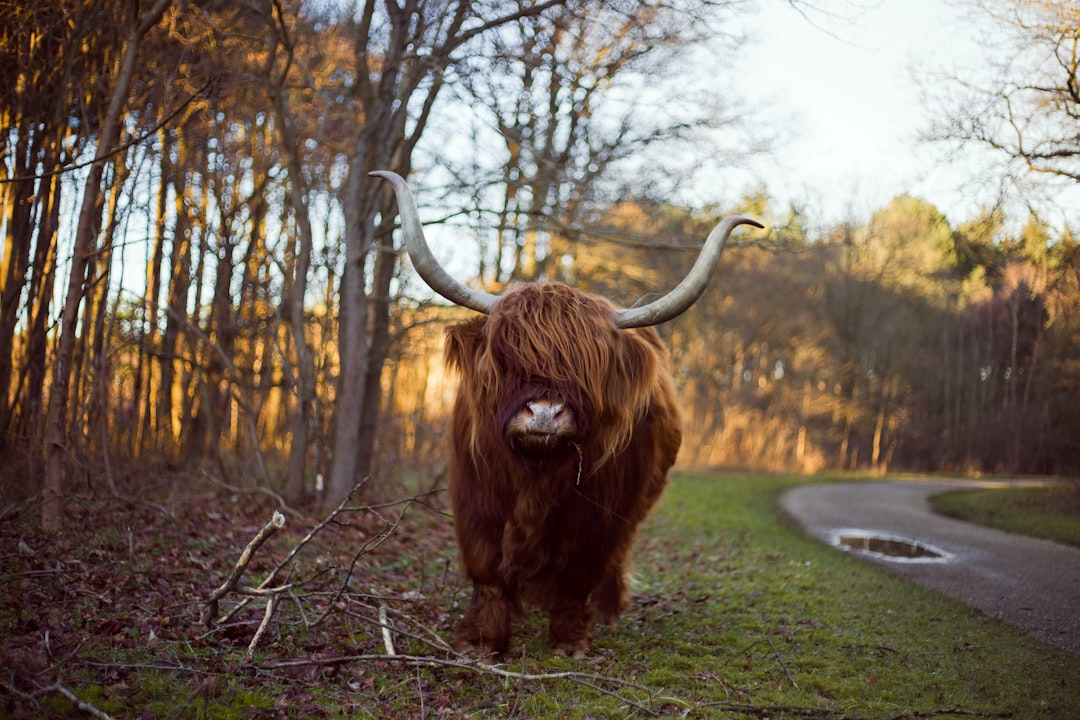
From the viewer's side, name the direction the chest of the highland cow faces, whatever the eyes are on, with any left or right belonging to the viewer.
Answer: facing the viewer

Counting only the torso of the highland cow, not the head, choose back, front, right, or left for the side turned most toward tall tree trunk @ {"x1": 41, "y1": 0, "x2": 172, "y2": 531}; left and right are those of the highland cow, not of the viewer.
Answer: right

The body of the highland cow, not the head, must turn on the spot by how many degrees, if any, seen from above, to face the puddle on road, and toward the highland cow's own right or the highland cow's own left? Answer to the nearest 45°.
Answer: approximately 135° to the highland cow's own left

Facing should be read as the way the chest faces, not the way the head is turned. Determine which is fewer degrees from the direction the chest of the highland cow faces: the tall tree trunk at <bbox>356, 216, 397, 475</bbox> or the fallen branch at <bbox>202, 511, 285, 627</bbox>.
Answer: the fallen branch

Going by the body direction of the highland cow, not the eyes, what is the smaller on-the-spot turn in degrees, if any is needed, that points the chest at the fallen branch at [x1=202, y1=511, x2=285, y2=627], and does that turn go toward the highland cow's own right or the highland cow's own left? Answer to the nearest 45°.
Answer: approximately 45° to the highland cow's own right

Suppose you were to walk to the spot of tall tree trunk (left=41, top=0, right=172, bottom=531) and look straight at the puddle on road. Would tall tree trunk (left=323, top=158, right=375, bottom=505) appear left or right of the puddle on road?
left

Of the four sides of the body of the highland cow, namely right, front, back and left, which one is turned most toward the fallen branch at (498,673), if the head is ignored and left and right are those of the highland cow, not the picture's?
front
